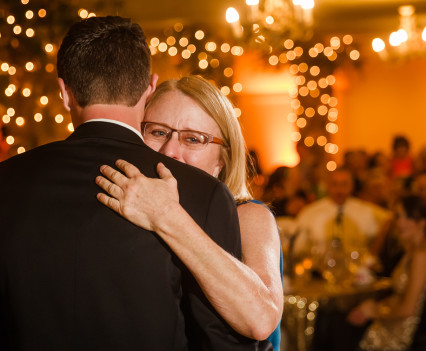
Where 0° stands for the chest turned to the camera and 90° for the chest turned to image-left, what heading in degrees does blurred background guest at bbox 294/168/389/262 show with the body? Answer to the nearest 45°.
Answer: approximately 0°

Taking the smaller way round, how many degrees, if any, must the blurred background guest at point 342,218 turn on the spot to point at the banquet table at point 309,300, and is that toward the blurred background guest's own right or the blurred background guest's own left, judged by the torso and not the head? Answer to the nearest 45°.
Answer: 0° — they already face it

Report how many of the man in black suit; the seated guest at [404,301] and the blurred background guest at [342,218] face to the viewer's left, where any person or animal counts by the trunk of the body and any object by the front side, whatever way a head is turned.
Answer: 1

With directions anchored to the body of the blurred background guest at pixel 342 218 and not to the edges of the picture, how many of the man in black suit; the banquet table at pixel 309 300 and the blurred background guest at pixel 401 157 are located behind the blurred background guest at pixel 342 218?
1

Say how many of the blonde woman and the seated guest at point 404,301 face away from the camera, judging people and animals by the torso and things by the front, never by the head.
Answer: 0

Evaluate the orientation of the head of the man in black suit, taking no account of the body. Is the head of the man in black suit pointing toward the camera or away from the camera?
away from the camera

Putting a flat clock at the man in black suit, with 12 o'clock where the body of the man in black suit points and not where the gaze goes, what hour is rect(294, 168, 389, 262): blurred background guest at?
The blurred background guest is roughly at 1 o'clock from the man in black suit.

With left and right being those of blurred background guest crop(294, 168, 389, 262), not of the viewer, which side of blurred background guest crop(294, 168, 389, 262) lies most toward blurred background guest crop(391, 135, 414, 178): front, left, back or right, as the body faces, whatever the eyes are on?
back

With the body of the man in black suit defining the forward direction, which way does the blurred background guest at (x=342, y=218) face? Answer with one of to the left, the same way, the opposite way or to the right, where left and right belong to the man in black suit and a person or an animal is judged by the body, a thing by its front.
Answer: the opposite way

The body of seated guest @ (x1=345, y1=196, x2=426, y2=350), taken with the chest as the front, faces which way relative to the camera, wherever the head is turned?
to the viewer's left

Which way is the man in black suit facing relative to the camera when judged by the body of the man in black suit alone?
away from the camera

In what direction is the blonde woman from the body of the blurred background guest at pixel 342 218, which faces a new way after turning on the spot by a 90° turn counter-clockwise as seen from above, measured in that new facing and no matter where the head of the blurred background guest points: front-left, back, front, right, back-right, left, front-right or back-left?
right

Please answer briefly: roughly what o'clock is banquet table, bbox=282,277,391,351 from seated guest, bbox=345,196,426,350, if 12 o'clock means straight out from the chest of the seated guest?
The banquet table is roughly at 12 o'clock from the seated guest.

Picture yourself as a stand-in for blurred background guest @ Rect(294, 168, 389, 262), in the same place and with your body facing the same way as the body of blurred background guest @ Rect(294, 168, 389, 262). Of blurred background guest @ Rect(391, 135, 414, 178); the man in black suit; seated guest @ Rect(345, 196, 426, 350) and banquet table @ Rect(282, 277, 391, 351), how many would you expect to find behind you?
1

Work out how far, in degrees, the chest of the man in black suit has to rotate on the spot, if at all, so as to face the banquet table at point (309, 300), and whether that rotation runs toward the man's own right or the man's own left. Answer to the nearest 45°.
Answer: approximately 45° to the man's own right

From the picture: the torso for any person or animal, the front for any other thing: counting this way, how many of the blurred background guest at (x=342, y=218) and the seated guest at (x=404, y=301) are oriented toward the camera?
1
